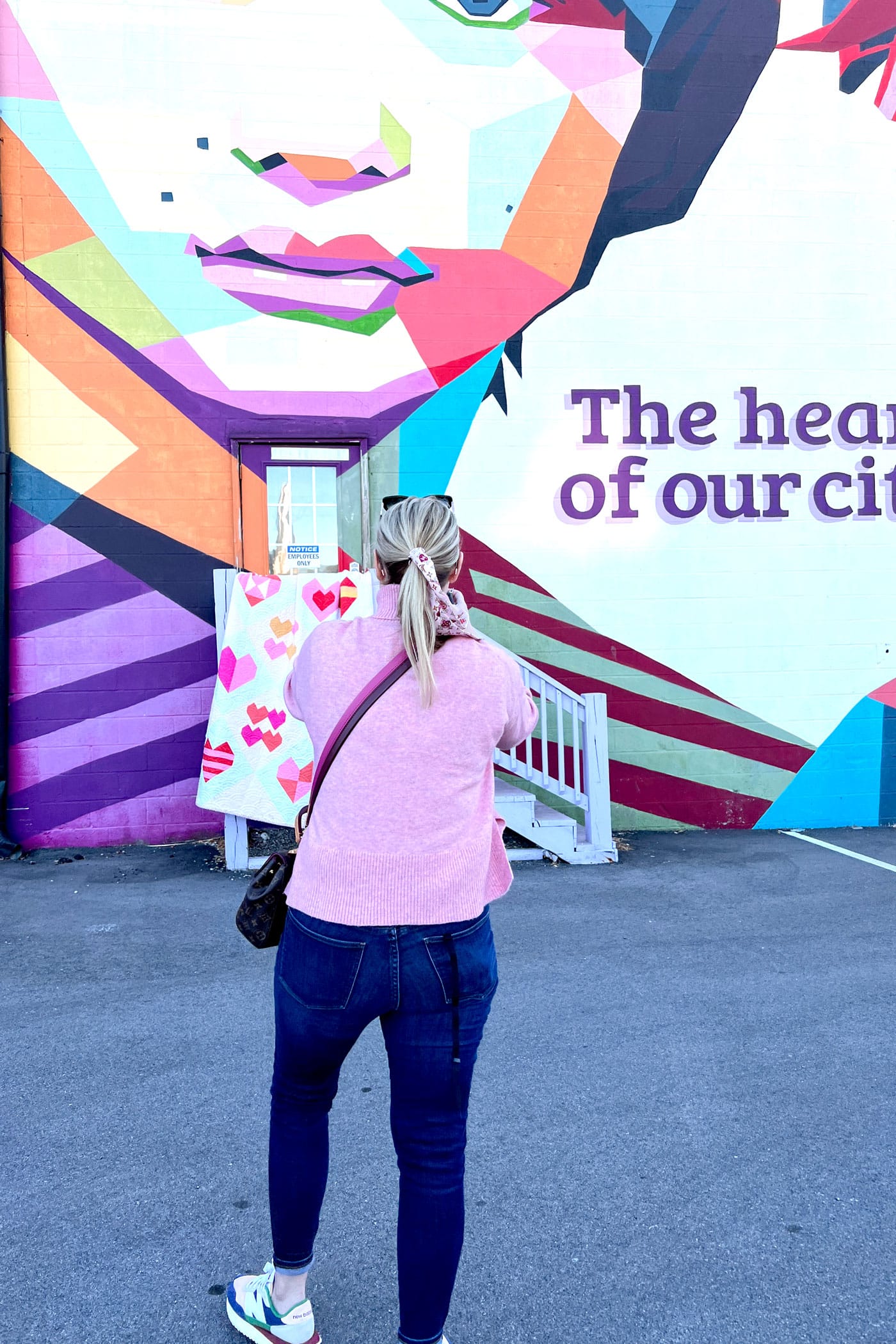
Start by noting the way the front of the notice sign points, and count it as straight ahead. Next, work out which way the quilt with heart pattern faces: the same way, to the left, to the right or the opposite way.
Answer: the same way

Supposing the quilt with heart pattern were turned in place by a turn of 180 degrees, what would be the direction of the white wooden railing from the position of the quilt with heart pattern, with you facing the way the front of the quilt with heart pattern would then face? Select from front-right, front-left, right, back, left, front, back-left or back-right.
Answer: right

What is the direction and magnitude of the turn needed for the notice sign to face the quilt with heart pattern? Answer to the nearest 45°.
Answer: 0° — it already faces it

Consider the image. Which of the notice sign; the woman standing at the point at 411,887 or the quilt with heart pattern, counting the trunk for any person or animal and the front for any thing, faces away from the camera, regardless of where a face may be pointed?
the woman standing

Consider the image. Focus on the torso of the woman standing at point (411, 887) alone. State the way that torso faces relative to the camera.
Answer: away from the camera

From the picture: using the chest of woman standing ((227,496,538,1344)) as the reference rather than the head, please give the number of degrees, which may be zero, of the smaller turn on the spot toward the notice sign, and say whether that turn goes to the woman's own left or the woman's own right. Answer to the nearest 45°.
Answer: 0° — they already face it

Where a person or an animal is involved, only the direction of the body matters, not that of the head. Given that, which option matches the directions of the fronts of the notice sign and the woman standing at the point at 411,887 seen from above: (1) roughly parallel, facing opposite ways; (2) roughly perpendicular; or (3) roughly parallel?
roughly parallel, facing opposite ways

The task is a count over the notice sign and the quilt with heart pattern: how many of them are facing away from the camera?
0

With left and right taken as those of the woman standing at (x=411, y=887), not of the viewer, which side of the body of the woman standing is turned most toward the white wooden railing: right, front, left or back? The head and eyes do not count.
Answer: front

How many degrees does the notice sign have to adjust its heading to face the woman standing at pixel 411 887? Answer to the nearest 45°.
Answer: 0° — it already faces them

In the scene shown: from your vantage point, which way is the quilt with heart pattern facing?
toward the camera

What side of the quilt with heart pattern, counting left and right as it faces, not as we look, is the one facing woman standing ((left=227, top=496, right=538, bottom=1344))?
front

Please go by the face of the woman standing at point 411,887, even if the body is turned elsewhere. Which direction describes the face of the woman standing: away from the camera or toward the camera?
away from the camera

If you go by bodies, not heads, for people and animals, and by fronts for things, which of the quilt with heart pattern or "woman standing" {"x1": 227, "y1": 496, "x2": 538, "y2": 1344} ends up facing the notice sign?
the woman standing
